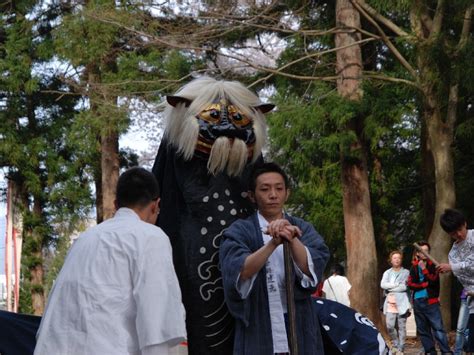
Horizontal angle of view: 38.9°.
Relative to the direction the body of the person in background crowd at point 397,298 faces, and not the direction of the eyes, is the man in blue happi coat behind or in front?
in front

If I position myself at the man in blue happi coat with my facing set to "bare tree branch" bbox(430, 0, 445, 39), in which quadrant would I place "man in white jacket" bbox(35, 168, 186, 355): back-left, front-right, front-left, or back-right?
back-left

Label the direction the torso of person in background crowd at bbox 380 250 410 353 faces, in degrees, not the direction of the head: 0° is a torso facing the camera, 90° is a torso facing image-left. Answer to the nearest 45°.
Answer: approximately 0°

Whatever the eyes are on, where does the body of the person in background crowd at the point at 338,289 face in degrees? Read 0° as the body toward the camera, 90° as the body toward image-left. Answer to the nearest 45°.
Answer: approximately 180°

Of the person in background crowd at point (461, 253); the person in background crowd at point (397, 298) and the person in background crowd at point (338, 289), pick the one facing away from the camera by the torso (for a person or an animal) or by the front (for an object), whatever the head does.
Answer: the person in background crowd at point (338, 289)

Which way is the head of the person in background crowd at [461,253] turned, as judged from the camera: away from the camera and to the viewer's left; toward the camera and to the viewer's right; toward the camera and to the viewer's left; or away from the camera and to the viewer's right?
toward the camera and to the viewer's left

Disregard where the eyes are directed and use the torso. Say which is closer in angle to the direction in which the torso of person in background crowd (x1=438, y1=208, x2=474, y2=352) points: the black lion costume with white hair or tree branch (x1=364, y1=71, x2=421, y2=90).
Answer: the black lion costume with white hair

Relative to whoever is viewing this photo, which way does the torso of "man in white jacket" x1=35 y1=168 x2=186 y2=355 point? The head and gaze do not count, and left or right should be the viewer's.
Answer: facing away from the viewer and to the right of the viewer

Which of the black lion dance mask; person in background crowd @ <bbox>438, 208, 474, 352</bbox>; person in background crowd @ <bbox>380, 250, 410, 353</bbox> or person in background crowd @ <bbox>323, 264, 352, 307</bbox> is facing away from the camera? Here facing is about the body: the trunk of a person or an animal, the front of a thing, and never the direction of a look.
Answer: person in background crowd @ <bbox>323, 264, 352, 307</bbox>
